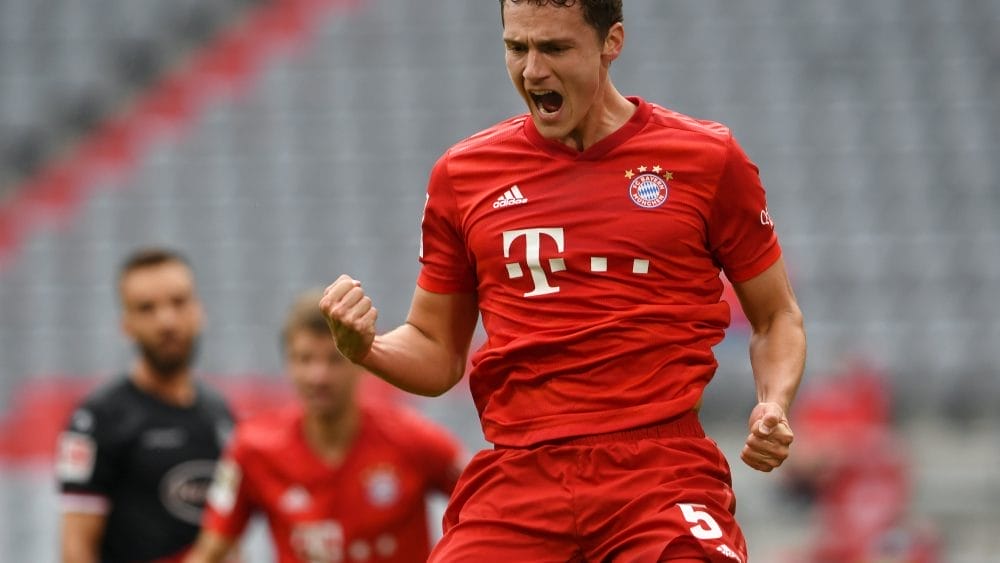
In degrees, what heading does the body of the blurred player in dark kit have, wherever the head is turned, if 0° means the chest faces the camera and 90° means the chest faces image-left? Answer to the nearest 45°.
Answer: approximately 315°

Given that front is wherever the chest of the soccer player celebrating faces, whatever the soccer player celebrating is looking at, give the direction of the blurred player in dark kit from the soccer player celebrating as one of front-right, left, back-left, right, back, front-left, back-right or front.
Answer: back-right

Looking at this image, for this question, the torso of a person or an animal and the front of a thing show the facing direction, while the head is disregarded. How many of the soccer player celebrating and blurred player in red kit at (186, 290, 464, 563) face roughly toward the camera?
2

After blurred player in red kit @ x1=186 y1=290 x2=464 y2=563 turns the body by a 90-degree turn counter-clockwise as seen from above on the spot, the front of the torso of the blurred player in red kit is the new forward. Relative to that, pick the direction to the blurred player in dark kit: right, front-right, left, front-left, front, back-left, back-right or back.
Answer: back-left

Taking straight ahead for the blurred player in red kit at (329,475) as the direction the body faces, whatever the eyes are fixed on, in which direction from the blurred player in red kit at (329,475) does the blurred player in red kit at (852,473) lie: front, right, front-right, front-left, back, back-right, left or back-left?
back-left

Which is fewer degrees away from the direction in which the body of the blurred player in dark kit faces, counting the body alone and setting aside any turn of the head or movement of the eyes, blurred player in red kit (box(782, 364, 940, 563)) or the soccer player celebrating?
the soccer player celebrating

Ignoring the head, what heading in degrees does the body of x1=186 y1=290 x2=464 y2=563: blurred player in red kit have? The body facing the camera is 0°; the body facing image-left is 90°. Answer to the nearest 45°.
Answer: approximately 0°

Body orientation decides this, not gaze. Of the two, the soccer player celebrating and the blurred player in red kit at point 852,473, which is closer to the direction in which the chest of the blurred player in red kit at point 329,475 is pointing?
the soccer player celebrating
